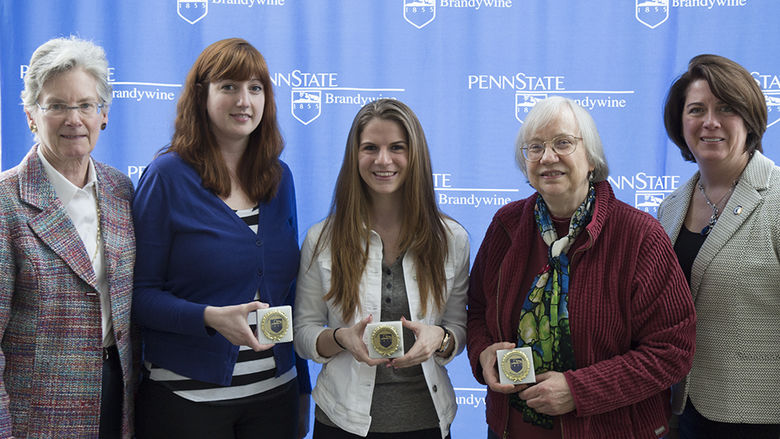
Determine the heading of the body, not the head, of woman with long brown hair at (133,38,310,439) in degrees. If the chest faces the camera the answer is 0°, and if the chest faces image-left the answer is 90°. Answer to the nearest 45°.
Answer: approximately 315°

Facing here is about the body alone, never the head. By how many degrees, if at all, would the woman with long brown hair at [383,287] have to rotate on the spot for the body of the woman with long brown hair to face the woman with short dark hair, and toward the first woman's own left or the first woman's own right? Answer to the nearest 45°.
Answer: approximately 90° to the first woman's own left

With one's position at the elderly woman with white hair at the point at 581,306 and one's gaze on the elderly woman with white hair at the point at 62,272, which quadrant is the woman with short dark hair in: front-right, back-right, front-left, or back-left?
back-right

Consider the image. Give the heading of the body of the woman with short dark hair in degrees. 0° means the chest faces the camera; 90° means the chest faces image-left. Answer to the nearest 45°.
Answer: approximately 45°

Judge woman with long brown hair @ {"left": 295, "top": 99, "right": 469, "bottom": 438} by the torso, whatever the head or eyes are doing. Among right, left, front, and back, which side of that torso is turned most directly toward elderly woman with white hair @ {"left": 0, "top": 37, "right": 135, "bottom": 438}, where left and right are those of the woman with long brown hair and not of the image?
right
